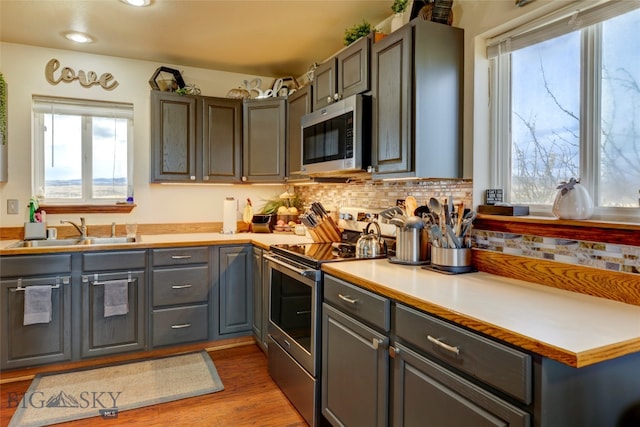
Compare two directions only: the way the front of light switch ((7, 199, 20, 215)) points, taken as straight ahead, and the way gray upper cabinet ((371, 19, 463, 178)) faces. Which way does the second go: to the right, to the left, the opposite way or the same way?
to the right

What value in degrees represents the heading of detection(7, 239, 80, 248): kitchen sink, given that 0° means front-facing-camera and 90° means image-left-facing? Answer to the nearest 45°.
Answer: approximately 0°

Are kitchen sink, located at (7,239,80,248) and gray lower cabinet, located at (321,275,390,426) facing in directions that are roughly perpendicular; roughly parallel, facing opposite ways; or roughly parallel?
roughly perpendicular

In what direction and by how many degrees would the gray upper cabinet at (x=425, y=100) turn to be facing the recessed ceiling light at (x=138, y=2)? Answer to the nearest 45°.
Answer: approximately 45° to its right

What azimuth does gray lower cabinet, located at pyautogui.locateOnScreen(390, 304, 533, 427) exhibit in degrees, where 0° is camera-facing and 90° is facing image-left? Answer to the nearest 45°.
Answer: approximately 45°

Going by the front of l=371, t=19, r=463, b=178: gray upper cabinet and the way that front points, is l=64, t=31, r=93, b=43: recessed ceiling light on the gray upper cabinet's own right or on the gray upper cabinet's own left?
on the gray upper cabinet's own right

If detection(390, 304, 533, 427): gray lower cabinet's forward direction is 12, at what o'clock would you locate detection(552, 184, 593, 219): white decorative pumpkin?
The white decorative pumpkin is roughly at 6 o'clock from the gray lower cabinet.

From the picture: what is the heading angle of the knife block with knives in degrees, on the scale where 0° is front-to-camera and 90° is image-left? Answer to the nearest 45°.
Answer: approximately 45°

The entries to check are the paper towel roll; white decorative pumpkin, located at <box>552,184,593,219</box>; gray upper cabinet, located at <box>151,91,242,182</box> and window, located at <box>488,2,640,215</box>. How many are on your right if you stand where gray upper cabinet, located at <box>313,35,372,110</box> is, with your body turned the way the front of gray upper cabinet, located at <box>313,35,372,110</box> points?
2
